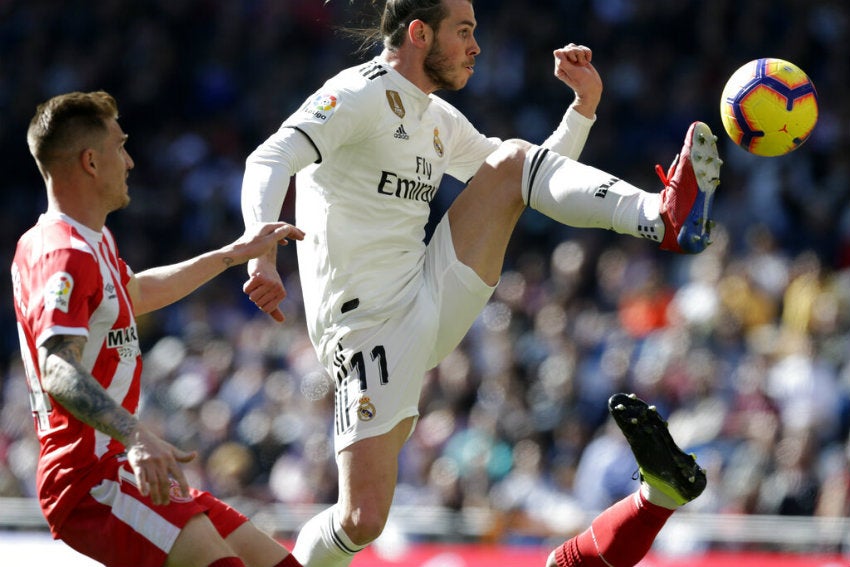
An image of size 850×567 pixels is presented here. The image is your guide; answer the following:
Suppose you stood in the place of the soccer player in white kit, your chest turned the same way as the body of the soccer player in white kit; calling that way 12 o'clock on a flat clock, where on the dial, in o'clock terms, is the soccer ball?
The soccer ball is roughly at 10 o'clock from the soccer player in white kit.

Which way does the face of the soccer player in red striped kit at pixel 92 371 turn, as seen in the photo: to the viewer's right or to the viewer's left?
to the viewer's right

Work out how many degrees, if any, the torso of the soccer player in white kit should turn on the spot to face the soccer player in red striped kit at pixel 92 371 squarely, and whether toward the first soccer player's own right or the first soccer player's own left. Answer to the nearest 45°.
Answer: approximately 90° to the first soccer player's own right

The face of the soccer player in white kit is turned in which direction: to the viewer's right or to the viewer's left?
to the viewer's right

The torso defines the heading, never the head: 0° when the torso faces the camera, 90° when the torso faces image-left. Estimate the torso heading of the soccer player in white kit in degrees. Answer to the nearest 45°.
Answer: approximately 315°

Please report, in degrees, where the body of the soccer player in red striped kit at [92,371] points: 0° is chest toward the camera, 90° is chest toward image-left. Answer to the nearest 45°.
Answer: approximately 270°

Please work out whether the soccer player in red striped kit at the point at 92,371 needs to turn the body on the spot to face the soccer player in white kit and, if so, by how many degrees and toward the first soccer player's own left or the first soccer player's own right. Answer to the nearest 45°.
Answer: approximately 45° to the first soccer player's own left

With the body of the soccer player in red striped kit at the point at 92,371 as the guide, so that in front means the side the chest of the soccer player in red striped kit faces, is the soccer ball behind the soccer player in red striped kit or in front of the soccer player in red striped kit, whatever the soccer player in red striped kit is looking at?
in front
